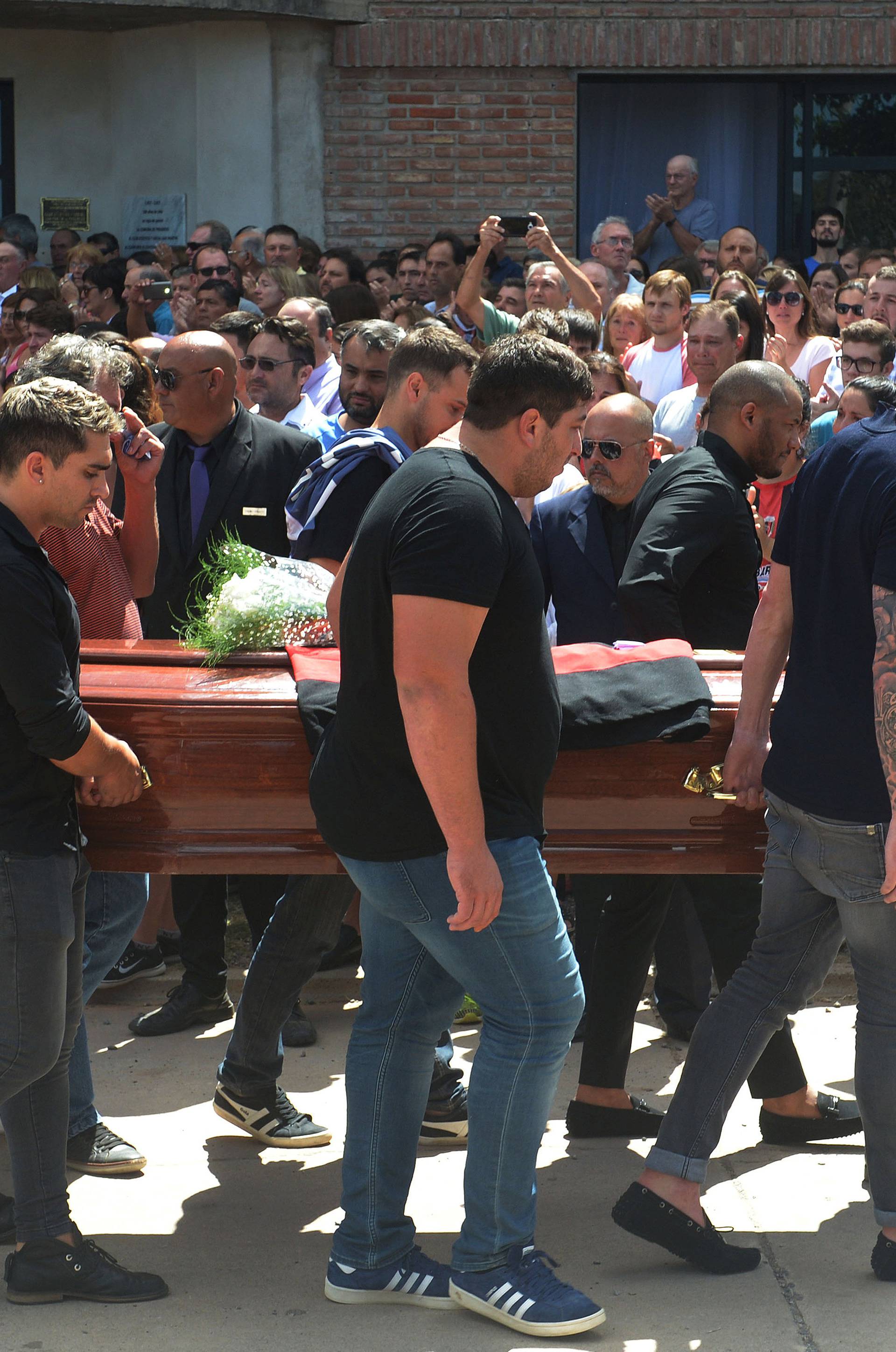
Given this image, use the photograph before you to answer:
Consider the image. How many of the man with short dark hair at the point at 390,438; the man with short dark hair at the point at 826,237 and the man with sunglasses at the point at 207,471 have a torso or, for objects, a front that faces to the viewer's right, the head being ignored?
1

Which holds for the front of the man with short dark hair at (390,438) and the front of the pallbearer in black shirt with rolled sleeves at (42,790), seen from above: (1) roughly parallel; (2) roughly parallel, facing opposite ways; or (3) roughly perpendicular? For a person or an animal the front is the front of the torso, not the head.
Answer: roughly parallel

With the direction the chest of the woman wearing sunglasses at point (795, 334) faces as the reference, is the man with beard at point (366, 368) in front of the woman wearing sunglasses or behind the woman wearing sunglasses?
in front

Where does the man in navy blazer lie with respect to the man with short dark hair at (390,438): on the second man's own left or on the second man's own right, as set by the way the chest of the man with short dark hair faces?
on the second man's own left

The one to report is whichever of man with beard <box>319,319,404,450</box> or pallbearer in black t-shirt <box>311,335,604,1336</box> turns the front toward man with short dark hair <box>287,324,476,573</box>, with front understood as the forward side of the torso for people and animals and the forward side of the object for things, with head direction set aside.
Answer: the man with beard

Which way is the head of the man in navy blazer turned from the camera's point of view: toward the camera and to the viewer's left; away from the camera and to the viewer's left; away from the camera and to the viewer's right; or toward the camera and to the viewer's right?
toward the camera and to the viewer's left

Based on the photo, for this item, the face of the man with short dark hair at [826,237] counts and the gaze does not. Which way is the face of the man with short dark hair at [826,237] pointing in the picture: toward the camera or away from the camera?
toward the camera

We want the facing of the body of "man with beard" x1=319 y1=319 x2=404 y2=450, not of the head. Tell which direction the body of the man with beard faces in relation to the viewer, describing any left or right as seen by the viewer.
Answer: facing the viewer

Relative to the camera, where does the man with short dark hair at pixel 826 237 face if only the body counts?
toward the camera

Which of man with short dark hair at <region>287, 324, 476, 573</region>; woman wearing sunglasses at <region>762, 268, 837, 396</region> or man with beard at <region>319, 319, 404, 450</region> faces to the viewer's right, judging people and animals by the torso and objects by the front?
the man with short dark hair

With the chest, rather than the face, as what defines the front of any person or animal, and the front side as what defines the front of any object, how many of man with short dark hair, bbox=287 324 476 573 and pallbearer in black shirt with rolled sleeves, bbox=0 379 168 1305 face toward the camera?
0

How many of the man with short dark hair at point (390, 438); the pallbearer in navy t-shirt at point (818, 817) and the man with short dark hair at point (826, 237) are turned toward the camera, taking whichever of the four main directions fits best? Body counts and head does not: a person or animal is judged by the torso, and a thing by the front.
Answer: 1

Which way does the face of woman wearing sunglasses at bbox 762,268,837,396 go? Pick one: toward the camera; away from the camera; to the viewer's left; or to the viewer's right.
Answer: toward the camera

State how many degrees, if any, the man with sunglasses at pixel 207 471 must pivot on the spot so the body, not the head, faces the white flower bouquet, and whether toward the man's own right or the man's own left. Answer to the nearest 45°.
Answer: approximately 45° to the man's own left

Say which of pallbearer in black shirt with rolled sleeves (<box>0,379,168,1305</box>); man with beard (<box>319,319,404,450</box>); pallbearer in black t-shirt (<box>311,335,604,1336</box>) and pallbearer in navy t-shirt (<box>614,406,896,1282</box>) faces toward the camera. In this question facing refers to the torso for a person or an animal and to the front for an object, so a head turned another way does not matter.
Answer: the man with beard

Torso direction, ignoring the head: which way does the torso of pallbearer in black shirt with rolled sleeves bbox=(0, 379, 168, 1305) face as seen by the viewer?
to the viewer's right
